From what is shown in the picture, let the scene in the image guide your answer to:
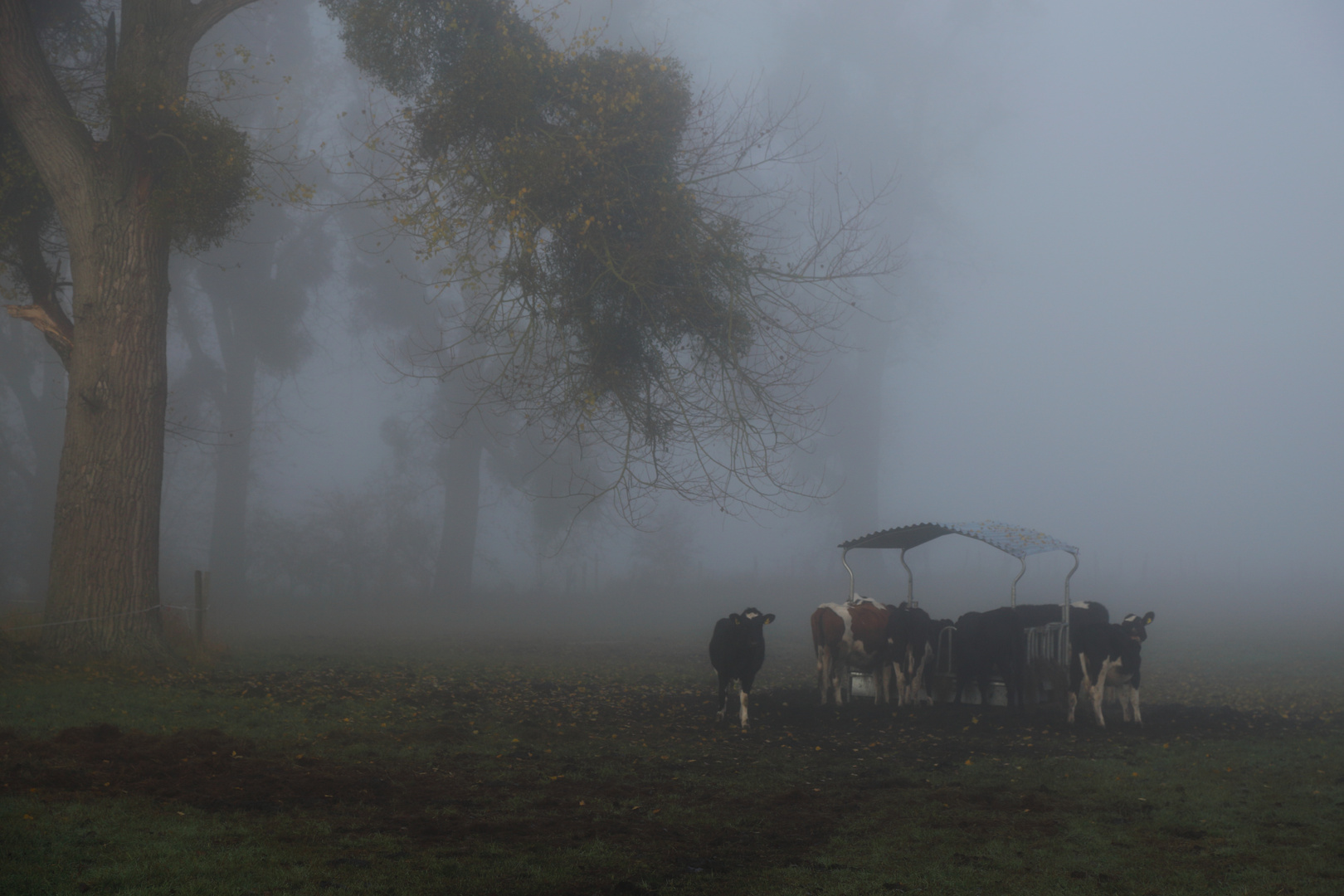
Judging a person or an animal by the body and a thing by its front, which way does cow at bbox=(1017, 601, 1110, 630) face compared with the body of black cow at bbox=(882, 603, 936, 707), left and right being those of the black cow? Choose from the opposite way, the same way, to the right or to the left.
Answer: to the left

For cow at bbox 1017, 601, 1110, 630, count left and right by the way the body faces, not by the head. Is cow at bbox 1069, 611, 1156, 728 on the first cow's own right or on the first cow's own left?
on the first cow's own left

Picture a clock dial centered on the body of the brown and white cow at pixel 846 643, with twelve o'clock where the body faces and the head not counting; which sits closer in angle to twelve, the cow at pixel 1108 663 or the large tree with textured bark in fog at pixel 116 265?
the cow

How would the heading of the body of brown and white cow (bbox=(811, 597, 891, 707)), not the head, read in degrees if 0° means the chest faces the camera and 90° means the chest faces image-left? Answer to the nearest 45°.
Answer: approximately 225°

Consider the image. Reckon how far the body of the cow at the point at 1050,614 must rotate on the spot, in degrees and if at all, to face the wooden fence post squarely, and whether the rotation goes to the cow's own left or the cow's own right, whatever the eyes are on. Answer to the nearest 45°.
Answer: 0° — it already faces it

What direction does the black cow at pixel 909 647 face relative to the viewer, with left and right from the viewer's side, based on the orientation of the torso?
facing away from the viewer

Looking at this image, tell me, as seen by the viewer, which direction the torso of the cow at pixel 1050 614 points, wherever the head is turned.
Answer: to the viewer's left

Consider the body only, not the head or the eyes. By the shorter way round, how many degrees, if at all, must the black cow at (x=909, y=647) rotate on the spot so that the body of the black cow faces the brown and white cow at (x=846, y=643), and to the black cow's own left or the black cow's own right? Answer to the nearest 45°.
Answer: approximately 90° to the black cow's own left
